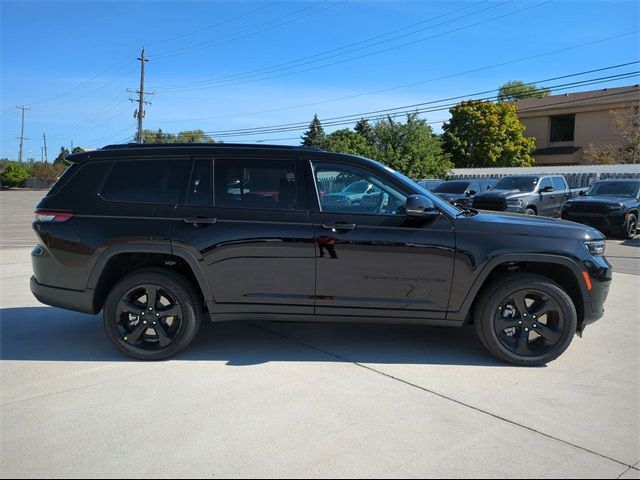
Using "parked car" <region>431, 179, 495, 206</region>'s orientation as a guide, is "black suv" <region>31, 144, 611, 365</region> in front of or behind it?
in front

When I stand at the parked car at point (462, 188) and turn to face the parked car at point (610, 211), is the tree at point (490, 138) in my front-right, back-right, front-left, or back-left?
back-left

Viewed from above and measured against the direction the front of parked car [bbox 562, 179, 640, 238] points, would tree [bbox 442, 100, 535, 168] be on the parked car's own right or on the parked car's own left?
on the parked car's own right

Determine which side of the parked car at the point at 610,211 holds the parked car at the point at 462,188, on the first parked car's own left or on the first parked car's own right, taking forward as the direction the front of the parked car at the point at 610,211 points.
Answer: on the first parked car's own right

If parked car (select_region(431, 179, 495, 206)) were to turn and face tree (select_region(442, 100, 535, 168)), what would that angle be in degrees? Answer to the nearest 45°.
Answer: approximately 135° to its right

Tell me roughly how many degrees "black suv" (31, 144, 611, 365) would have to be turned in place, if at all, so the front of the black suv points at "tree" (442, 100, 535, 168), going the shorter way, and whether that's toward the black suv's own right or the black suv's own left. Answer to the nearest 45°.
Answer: approximately 90° to the black suv's own left

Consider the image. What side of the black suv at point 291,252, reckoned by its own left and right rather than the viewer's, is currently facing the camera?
right

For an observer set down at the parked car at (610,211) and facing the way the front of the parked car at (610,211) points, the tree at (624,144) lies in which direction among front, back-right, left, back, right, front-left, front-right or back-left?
back-right
